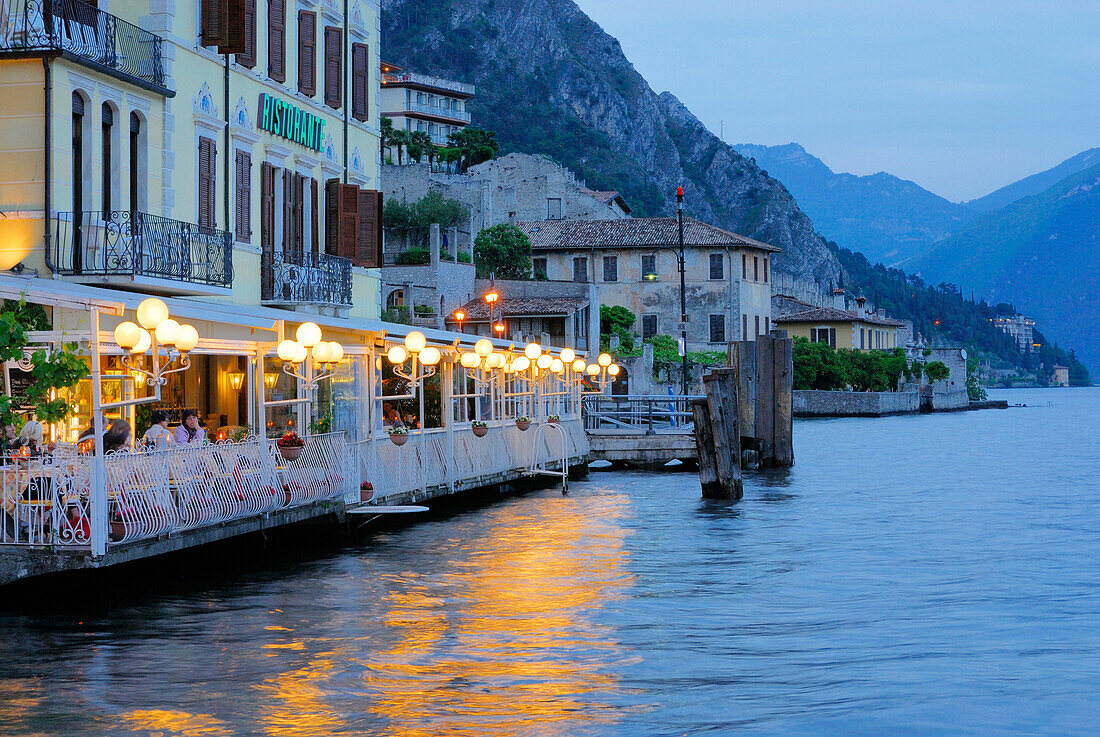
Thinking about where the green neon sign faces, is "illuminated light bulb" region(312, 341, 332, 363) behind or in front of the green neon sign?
in front

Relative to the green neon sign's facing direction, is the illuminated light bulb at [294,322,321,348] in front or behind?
in front

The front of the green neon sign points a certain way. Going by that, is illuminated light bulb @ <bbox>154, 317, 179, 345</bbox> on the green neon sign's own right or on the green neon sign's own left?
on the green neon sign's own right

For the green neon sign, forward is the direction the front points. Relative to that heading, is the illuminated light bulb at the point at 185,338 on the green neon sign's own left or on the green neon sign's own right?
on the green neon sign's own right

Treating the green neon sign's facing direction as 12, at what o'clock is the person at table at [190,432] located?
The person at table is roughly at 2 o'clock from the green neon sign.

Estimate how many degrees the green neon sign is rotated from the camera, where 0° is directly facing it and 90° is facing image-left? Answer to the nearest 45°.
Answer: approximately 315°

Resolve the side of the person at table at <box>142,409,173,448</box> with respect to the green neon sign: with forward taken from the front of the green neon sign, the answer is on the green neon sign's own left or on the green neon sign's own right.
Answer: on the green neon sign's own right

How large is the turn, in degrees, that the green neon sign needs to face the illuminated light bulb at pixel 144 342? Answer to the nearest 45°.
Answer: approximately 45° to its right

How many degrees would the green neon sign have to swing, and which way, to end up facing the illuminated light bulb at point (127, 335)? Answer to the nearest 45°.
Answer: approximately 45° to its right

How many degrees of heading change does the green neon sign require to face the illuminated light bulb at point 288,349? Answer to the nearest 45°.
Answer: approximately 45° to its right
